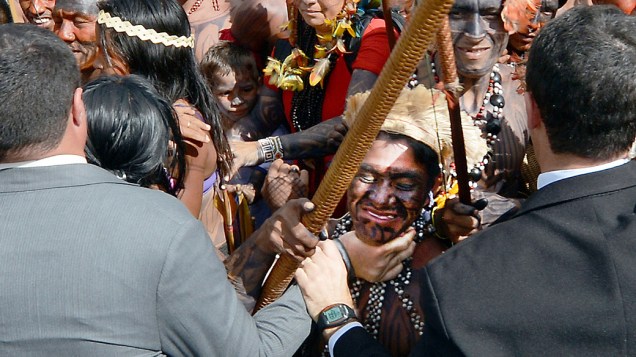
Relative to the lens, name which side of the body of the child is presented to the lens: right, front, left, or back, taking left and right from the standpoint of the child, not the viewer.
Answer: front

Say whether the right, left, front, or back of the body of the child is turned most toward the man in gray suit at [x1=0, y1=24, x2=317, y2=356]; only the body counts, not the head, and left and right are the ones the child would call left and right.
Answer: front

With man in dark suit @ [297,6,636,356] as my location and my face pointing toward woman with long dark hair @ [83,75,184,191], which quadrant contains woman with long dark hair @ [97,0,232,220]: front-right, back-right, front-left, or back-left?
front-right

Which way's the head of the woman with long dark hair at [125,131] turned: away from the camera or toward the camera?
away from the camera

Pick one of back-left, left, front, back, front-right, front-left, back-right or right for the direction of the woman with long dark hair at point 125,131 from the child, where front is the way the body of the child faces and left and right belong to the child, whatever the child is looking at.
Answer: front

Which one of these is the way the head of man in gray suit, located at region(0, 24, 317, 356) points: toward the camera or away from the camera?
away from the camera

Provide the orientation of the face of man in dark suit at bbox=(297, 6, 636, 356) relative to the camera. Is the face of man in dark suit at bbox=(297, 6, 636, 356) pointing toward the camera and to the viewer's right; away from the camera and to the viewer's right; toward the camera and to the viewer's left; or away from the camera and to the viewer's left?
away from the camera and to the viewer's left
